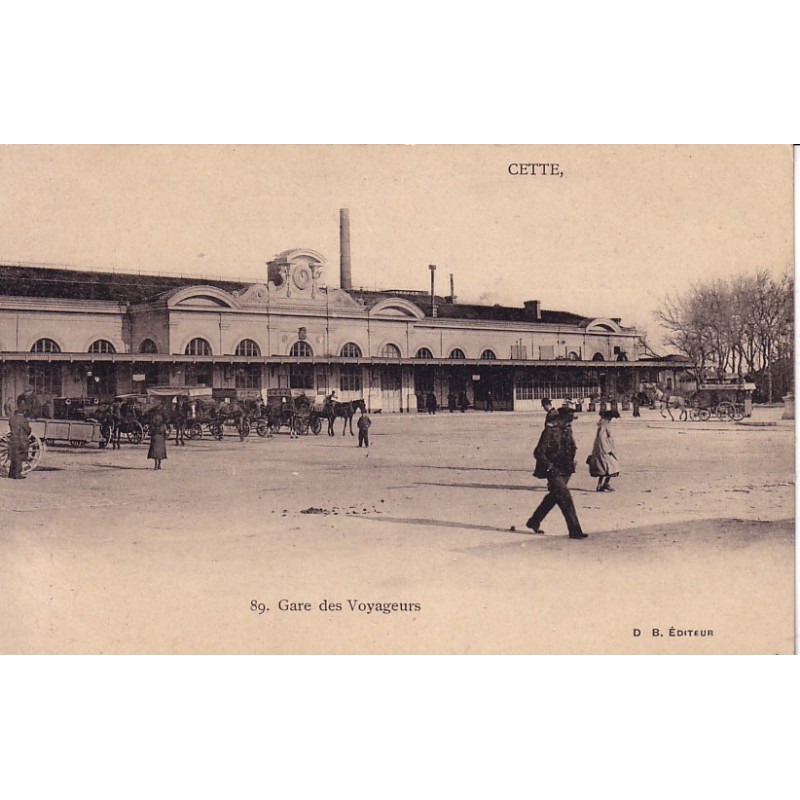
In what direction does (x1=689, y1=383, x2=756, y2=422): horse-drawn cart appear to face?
to the viewer's left

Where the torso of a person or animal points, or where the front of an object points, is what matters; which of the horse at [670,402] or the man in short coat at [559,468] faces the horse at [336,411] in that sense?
the horse at [670,402]

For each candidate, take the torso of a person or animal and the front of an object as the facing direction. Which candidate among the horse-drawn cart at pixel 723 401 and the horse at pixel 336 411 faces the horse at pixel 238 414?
the horse-drawn cart

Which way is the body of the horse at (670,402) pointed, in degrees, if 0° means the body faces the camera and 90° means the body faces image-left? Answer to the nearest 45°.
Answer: approximately 90°

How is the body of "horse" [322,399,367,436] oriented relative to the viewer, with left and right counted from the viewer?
facing to the right of the viewer

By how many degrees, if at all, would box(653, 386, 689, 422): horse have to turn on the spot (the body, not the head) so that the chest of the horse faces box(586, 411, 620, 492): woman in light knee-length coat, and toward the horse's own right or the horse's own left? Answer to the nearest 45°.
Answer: approximately 90° to the horse's own left
